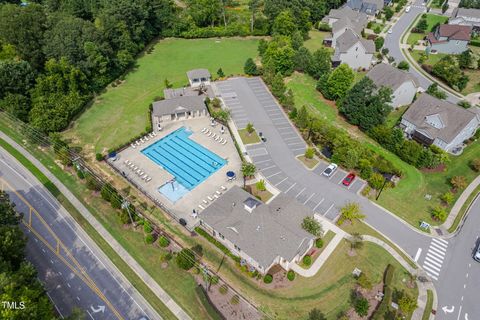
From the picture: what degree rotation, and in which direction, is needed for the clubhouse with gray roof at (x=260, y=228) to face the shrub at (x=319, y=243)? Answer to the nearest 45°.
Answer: approximately 45° to its left

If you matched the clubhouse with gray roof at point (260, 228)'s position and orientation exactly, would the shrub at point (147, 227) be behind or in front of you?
behind

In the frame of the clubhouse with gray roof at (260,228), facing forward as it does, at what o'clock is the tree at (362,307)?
The tree is roughly at 12 o'clock from the clubhouse with gray roof.

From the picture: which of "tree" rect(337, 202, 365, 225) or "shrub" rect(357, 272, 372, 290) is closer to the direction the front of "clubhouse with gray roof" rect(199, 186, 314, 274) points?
the shrub

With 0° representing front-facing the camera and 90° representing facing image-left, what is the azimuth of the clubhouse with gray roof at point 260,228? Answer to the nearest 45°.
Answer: approximately 315°

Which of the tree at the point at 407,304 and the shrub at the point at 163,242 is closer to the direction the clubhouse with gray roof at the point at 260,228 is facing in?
the tree

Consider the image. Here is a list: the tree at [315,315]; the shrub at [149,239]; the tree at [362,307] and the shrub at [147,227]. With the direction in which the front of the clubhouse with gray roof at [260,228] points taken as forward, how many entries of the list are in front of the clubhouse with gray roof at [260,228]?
2

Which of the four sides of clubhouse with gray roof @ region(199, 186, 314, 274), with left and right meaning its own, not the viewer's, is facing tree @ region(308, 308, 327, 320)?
front

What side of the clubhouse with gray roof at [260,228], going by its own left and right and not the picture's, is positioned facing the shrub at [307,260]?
front

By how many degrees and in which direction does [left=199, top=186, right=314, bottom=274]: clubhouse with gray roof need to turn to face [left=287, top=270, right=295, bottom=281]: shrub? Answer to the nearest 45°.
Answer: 0° — it already faces it

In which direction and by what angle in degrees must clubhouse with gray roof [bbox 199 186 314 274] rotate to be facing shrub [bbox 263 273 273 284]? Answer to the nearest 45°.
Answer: approximately 45° to its right

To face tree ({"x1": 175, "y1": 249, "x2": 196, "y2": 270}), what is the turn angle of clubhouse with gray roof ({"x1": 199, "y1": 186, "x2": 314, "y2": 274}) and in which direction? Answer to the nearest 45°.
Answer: approximately 90° to its right

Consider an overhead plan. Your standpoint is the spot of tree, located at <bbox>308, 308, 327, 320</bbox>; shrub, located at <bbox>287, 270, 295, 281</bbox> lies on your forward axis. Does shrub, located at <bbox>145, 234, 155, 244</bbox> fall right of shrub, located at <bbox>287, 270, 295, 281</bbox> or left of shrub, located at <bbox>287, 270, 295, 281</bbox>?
left

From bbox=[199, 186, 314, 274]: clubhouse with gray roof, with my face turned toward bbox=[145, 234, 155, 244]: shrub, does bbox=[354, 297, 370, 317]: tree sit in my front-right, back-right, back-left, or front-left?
back-left

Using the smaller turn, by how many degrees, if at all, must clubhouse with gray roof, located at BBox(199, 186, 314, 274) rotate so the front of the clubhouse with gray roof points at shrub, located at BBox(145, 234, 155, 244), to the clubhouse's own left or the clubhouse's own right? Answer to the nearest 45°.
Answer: approximately 135° to the clubhouse's own right

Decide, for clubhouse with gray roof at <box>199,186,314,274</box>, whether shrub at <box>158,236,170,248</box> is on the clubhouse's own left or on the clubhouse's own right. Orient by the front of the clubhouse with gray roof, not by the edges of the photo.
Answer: on the clubhouse's own right

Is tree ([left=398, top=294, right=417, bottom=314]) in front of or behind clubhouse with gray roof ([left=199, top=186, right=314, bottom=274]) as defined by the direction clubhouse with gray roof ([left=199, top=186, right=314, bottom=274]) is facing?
in front
